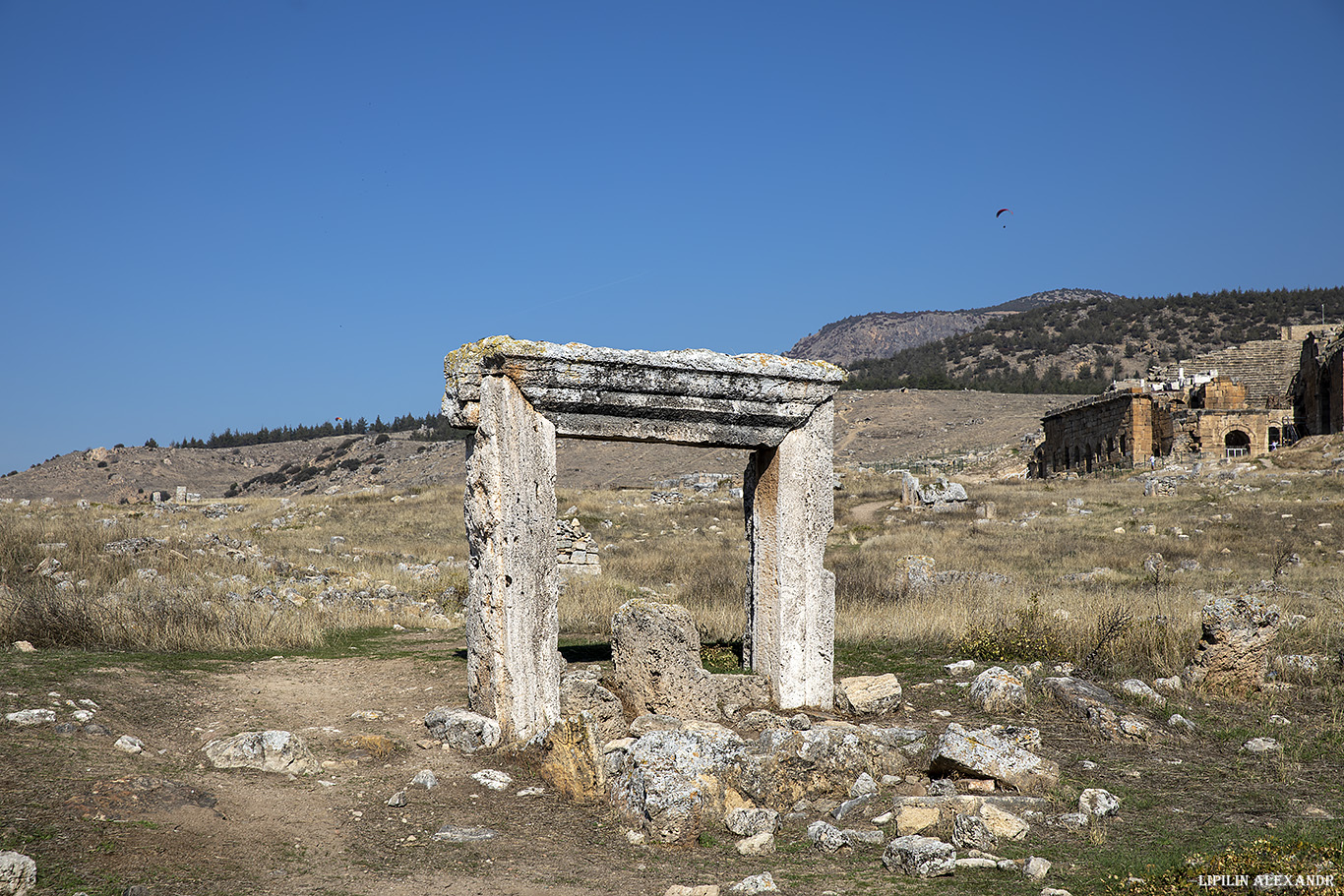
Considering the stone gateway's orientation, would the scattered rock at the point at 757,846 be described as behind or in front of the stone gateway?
in front

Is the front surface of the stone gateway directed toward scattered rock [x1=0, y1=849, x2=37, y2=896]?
no

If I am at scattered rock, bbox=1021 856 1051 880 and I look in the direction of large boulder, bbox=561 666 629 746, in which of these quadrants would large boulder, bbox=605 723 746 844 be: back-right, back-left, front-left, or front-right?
front-left

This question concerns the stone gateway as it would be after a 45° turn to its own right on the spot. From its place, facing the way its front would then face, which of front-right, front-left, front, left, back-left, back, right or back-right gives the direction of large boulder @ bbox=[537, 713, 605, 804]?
front

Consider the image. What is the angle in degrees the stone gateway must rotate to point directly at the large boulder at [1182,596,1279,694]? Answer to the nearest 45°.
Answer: approximately 45° to its left

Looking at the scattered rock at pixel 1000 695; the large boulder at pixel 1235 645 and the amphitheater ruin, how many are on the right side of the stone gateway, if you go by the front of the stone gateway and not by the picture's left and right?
0

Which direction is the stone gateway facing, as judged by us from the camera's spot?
facing the viewer and to the right of the viewer

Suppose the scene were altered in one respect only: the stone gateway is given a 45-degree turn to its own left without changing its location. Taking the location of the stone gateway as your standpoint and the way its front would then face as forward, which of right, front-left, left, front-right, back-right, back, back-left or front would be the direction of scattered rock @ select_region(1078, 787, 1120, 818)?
front-right

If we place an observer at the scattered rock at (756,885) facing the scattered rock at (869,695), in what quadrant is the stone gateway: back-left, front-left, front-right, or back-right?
front-left

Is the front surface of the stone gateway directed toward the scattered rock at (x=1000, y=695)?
no
